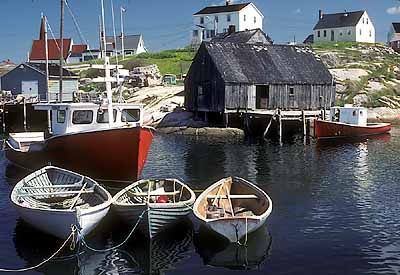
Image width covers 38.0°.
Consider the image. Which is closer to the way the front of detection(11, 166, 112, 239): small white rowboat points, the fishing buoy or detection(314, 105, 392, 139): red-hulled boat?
the fishing buoy

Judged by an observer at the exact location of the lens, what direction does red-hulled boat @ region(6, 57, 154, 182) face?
facing the viewer and to the right of the viewer

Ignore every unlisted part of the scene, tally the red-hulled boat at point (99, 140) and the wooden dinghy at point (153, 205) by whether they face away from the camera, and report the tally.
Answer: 0

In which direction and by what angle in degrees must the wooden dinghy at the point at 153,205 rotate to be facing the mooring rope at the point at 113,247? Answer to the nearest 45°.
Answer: approximately 45° to its right

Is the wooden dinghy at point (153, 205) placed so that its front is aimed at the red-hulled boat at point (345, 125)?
no

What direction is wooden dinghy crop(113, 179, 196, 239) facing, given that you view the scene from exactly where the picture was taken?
facing the viewer

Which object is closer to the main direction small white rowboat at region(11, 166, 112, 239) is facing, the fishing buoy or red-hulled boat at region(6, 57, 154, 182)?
the fishing buoy

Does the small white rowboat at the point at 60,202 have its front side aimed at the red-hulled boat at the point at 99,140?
no

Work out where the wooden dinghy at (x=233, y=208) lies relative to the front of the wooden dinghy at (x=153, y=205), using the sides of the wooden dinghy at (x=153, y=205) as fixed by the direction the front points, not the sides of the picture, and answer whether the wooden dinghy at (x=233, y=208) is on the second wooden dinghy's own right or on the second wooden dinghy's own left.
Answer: on the second wooden dinghy's own left

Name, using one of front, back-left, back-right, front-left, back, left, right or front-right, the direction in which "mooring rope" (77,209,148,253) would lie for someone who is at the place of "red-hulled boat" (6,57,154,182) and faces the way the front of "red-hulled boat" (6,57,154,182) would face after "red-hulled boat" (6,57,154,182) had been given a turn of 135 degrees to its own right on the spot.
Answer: left

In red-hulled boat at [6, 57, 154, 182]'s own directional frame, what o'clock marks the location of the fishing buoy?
The fishing buoy is roughly at 1 o'clock from the red-hulled boat.
